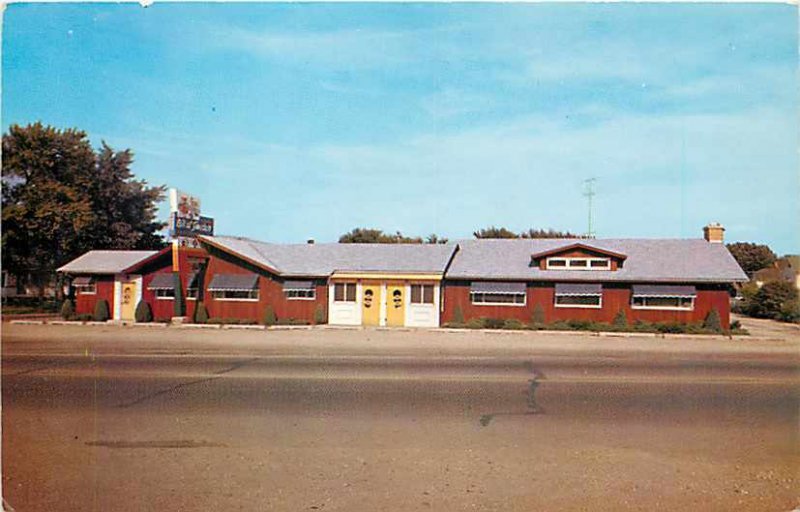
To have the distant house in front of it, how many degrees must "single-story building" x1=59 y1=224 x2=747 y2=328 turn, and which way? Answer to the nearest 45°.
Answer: approximately 90° to its left

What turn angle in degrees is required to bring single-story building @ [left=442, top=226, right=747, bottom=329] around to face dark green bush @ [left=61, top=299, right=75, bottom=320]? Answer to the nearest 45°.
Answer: approximately 45° to its right

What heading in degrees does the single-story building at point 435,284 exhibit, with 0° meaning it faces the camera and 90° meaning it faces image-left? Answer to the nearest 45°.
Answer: approximately 0°

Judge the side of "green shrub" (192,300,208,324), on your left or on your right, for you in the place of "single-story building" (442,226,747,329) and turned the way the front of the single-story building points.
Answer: on your right

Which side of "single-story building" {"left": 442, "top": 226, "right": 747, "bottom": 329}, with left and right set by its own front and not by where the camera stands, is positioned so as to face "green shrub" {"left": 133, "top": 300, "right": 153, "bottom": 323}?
right
